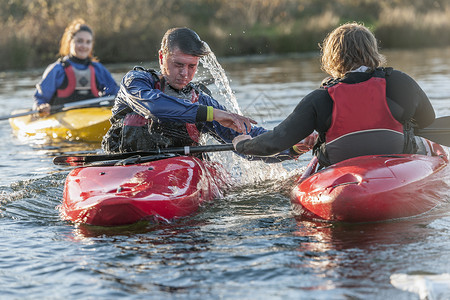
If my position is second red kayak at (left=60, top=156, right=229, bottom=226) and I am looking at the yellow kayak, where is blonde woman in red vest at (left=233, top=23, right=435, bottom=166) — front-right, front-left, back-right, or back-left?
back-right

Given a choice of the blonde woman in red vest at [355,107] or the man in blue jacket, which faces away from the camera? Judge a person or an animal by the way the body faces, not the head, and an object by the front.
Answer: the blonde woman in red vest

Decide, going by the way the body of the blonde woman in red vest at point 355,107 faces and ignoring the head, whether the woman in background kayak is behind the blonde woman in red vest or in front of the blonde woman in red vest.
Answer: in front

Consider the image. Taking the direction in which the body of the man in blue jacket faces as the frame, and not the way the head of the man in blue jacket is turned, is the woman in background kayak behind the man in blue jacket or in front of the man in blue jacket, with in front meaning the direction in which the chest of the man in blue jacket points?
behind

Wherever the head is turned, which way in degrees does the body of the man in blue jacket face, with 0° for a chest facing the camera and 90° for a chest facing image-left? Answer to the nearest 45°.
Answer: approximately 315°

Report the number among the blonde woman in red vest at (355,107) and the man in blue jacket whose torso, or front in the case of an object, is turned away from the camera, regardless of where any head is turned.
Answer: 1

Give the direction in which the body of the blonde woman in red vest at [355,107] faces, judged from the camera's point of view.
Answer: away from the camera
